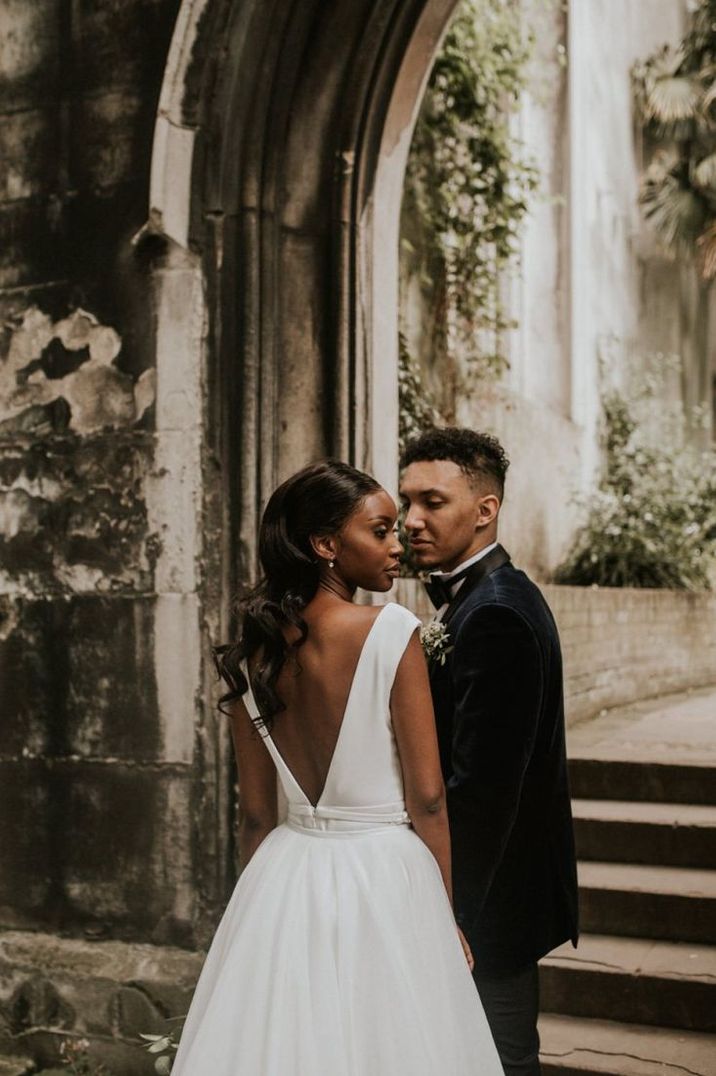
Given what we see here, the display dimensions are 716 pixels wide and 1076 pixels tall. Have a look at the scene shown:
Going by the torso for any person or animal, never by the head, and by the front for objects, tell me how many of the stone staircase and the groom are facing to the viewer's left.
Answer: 1

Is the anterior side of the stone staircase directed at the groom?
yes

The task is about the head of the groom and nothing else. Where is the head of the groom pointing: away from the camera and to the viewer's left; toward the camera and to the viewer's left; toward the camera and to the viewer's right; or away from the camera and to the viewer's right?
toward the camera and to the viewer's left

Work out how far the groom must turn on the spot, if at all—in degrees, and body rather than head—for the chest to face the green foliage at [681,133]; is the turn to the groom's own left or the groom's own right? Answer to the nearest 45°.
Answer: approximately 90° to the groom's own right

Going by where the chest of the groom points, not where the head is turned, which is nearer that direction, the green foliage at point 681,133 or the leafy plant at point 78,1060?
the leafy plant

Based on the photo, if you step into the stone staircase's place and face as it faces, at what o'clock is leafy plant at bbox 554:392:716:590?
The leafy plant is roughly at 6 o'clock from the stone staircase.

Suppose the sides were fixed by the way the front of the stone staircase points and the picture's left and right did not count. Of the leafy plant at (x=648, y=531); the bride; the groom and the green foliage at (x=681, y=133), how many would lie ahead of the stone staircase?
2

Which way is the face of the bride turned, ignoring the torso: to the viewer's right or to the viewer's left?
to the viewer's right

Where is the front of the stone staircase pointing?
toward the camera

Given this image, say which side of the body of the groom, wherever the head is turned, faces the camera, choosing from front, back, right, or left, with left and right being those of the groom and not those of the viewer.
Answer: left
